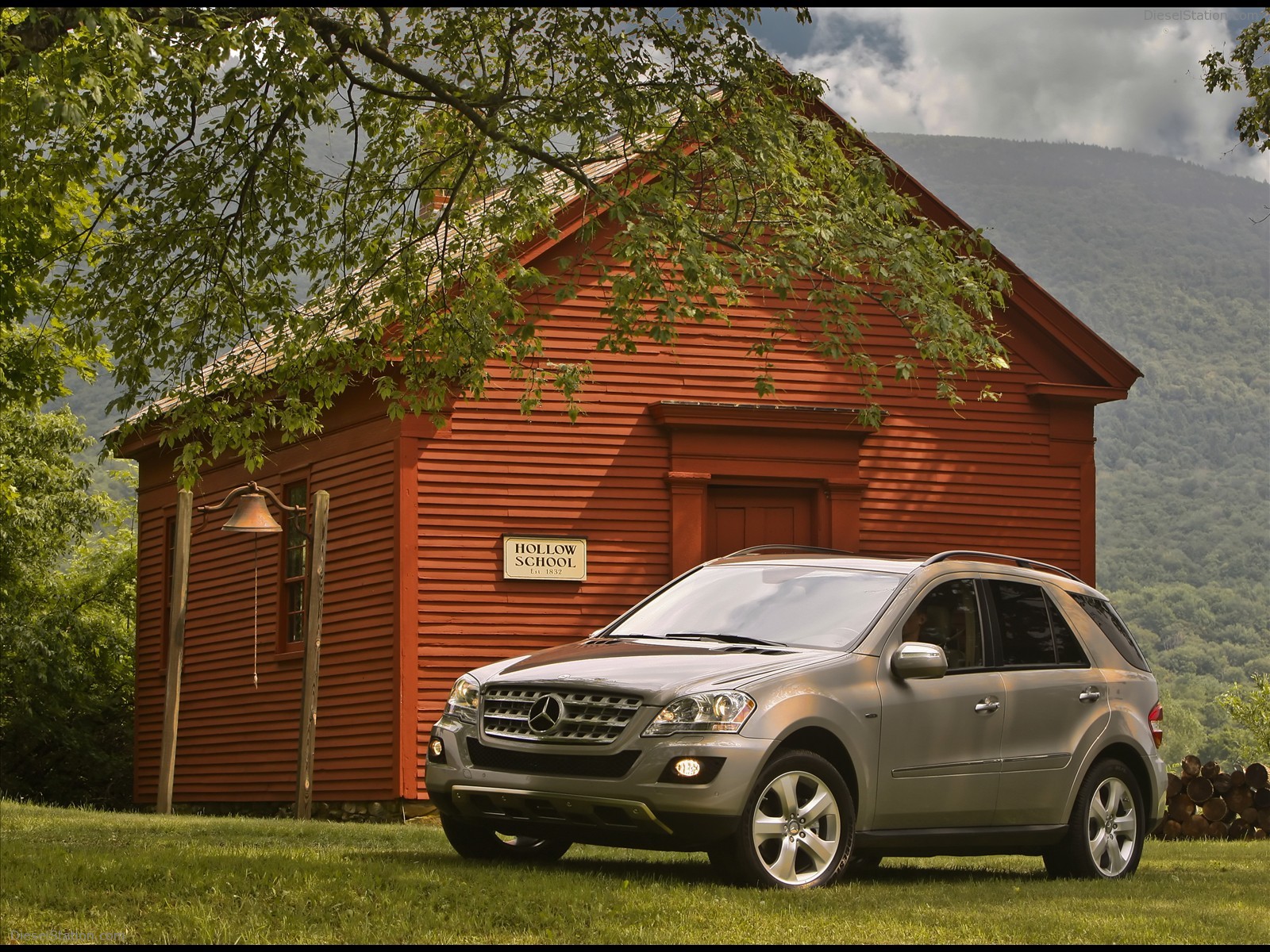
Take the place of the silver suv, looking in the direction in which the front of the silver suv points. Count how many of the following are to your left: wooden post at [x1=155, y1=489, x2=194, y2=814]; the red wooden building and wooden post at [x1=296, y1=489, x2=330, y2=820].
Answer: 0

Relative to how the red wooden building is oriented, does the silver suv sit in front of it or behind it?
in front

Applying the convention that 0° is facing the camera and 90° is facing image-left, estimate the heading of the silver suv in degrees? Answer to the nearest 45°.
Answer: approximately 45°

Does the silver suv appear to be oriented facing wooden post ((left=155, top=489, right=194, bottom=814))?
no

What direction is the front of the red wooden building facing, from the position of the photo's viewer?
facing the viewer and to the right of the viewer

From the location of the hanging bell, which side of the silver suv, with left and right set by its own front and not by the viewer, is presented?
right

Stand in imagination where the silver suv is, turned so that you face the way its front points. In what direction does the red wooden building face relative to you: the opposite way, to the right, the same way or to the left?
to the left

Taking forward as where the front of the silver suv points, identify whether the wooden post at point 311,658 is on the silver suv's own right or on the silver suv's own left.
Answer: on the silver suv's own right

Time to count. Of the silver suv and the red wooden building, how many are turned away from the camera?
0

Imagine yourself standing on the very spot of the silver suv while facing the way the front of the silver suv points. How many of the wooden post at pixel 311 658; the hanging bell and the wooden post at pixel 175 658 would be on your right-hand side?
3

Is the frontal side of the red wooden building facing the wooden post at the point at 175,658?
no

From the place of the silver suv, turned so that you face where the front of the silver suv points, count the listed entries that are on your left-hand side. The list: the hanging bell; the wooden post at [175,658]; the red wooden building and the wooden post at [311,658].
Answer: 0

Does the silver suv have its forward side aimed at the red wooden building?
no
